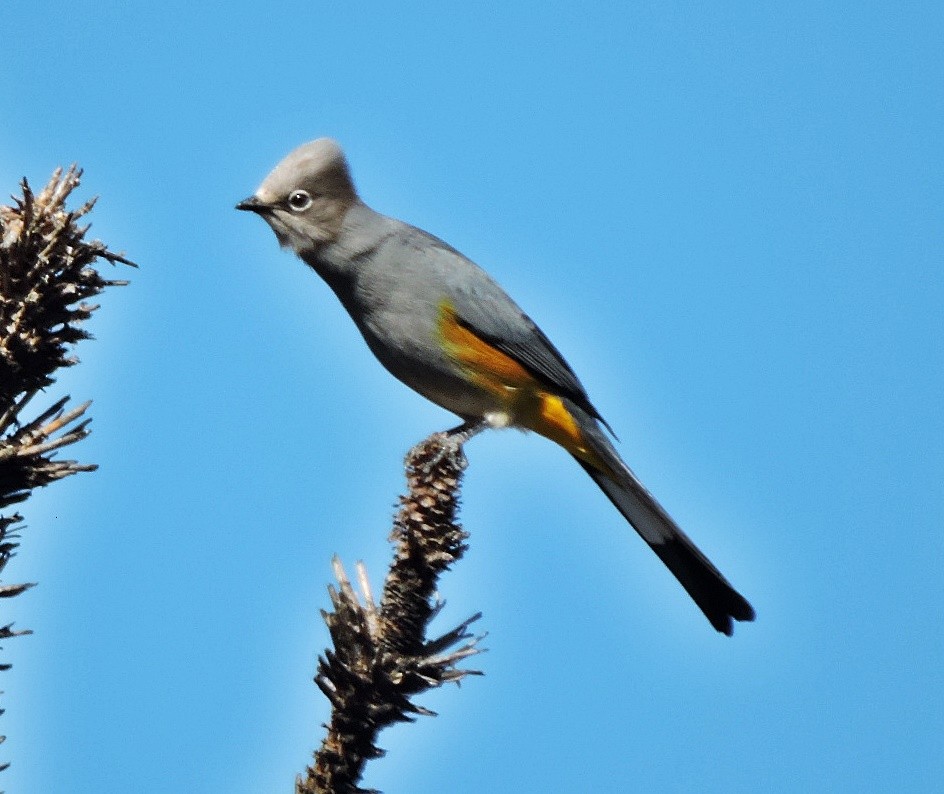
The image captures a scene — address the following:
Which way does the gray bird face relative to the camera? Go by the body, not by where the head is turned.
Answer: to the viewer's left
